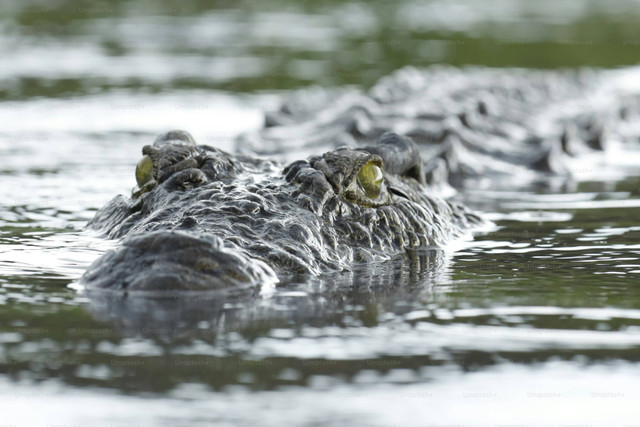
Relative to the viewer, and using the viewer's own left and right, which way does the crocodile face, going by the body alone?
facing the viewer and to the left of the viewer
